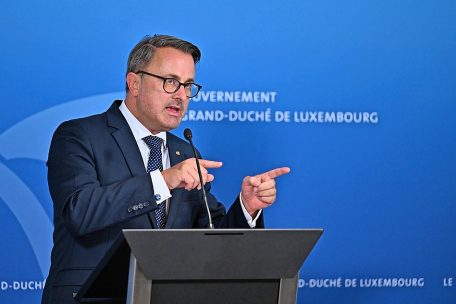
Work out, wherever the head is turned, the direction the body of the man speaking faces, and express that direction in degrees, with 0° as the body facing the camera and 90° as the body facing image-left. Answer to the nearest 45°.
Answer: approximately 315°
